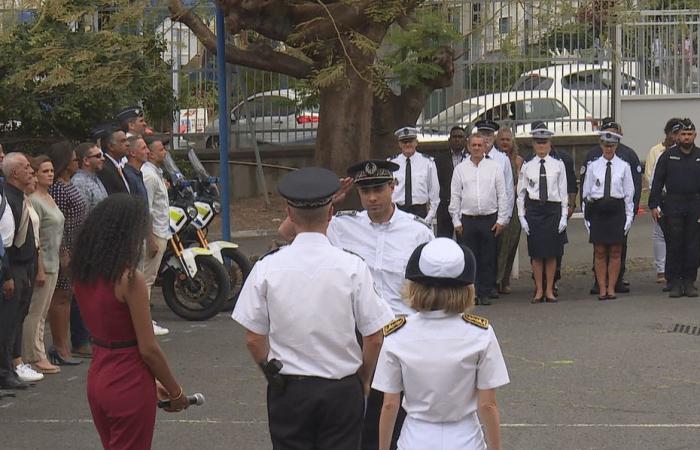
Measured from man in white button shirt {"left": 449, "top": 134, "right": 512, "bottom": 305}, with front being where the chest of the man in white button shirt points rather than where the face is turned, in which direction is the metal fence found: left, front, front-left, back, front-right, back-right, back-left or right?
back

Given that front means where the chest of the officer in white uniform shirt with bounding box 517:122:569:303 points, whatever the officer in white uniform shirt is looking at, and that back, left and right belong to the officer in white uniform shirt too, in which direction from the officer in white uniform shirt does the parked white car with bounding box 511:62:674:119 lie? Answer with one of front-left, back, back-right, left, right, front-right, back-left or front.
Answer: back

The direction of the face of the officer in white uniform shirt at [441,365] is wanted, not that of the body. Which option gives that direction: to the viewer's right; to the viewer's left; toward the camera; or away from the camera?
away from the camera

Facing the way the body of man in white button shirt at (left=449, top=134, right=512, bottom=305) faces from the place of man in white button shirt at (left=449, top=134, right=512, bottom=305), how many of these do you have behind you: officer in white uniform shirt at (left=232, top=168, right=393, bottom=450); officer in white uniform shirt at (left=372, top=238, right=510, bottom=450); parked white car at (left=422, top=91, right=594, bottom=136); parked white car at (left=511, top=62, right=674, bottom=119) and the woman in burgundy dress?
2

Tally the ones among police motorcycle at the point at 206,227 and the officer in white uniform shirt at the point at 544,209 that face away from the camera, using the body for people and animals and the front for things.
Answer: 0

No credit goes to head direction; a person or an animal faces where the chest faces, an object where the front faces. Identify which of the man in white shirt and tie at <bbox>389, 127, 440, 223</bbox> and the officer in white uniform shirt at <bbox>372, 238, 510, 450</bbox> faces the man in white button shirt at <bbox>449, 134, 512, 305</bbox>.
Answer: the officer in white uniform shirt at <bbox>372, 238, 510, 450</bbox>

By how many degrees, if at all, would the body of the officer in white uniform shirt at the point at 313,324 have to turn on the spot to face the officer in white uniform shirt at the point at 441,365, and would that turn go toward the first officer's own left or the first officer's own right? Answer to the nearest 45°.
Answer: approximately 135° to the first officer's own right

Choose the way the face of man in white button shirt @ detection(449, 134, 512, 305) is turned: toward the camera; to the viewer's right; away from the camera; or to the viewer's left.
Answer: toward the camera

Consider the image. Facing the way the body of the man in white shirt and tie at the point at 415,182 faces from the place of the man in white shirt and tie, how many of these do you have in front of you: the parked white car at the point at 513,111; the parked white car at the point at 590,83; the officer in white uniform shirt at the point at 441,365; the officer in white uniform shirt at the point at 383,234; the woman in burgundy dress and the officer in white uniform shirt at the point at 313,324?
4

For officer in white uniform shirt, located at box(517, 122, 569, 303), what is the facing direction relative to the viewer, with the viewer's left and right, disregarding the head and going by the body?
facing the viewer

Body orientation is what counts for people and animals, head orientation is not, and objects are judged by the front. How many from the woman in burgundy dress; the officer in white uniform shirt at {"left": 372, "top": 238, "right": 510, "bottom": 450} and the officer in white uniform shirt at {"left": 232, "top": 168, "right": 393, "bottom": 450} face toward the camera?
0

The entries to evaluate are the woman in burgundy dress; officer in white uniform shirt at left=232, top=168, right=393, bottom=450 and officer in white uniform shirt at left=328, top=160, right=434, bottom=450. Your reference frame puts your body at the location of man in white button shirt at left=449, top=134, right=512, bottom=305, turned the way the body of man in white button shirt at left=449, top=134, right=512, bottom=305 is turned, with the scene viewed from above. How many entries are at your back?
0

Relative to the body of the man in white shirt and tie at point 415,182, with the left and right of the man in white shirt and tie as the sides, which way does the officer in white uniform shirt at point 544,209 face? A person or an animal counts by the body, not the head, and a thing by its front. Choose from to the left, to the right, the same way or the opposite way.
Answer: the same way

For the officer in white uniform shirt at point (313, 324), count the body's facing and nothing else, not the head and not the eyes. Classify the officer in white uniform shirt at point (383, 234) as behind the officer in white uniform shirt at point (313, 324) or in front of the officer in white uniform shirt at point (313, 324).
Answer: in front

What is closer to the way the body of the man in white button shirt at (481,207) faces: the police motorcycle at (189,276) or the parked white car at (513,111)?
the police motorcycle

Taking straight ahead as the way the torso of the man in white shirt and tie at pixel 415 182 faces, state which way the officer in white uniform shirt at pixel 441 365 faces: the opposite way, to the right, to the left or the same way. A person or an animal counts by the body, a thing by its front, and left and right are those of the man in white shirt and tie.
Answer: the opposite way

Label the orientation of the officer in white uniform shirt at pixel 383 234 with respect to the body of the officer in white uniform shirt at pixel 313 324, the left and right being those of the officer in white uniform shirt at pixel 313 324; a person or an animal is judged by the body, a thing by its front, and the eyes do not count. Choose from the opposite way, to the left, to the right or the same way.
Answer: the opposite way

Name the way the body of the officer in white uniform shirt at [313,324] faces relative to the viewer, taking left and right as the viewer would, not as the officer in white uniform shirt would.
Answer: facing away from the viewer

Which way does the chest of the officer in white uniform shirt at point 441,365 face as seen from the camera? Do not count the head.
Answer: away from the camera

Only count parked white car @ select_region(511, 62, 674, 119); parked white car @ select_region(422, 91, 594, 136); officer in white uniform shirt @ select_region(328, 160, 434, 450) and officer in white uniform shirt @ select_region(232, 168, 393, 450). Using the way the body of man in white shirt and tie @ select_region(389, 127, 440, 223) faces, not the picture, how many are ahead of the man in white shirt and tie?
2

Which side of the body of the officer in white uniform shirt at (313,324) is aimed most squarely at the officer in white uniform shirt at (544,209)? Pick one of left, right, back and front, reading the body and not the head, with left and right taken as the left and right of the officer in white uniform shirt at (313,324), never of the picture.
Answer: front

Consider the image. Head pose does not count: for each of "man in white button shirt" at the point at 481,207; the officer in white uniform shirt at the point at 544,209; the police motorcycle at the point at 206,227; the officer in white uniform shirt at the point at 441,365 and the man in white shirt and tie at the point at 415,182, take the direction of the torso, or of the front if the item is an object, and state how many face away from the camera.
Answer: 1
